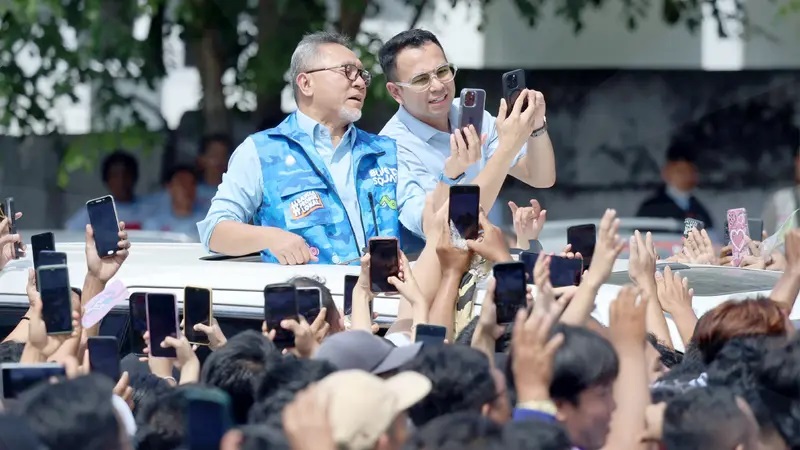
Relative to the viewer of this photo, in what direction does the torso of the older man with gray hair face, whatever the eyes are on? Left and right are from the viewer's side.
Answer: facing the viewer and to the right of the viewer

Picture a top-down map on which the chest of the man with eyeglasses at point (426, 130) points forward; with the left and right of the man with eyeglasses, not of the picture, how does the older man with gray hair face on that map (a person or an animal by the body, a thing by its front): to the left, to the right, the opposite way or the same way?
the same way

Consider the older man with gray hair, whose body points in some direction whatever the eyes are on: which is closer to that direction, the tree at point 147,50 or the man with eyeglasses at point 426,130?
the man with eyeglasses

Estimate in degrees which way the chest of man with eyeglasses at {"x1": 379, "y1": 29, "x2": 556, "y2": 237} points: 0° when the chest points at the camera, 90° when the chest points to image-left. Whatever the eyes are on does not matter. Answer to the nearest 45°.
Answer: approximately 315°
